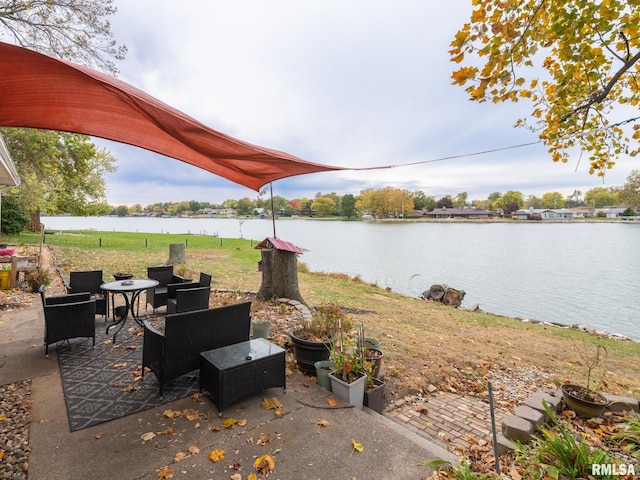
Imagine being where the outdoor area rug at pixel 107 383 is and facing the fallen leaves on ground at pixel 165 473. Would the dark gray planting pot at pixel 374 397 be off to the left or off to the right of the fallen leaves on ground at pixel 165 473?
left

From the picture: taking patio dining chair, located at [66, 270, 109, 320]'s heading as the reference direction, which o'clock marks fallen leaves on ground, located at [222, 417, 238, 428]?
The fallen leaves on ground is roughly at 1 o'clock from the patio dining chair.

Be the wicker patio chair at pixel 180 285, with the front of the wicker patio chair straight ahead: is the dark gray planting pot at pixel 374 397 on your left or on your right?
on your left

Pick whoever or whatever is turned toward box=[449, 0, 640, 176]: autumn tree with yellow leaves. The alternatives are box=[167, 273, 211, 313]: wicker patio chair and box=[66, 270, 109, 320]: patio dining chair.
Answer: the patio dining chair

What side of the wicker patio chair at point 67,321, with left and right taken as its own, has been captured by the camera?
right

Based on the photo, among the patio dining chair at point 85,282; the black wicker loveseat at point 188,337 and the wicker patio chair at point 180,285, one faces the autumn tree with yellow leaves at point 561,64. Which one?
the patio dining chair

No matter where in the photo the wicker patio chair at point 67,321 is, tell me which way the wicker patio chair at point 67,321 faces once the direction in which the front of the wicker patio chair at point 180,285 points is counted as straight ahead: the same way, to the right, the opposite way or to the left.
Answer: the opposite way

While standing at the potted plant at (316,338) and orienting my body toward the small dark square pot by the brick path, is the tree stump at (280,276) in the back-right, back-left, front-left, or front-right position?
back-left

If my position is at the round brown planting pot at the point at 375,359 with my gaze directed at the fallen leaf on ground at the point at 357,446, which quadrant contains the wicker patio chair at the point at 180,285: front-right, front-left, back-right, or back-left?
back-right

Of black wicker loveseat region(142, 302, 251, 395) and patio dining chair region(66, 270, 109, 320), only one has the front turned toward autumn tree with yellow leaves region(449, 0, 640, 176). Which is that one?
the patio dining chair
